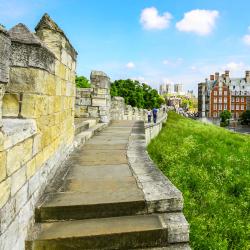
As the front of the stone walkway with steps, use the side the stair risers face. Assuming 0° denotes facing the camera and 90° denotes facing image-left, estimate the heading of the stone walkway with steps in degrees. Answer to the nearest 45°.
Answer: approximately 0°

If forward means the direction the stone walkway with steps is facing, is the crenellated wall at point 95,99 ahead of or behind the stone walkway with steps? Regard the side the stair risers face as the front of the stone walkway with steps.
behind
